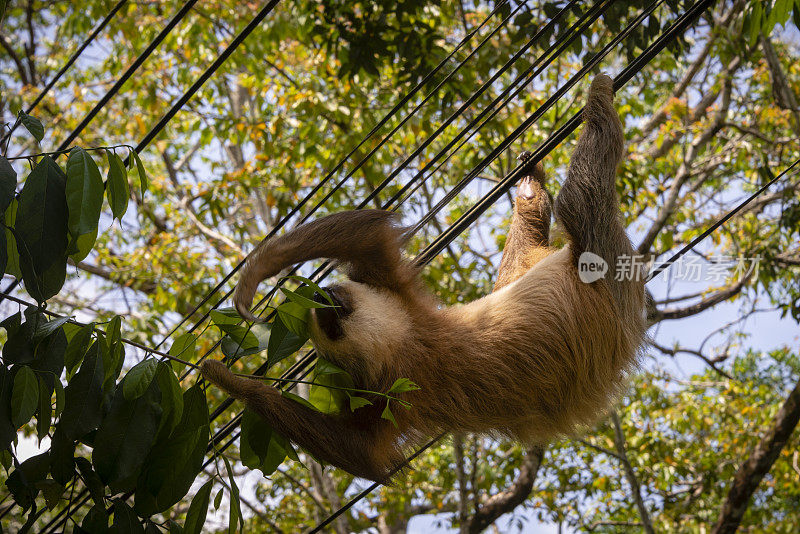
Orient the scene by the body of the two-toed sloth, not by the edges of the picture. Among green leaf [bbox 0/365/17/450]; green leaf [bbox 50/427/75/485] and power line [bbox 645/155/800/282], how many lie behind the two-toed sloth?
1

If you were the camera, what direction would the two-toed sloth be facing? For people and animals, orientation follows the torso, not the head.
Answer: facing to the left of the viewer

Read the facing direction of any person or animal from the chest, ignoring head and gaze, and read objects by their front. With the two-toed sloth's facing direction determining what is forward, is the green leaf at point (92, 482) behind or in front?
in front

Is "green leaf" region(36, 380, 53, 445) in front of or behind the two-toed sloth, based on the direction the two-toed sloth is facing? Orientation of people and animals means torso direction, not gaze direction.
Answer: in front

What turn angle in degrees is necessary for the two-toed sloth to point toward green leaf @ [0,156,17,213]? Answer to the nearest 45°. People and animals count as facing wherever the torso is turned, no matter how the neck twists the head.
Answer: approximately 45° to its left

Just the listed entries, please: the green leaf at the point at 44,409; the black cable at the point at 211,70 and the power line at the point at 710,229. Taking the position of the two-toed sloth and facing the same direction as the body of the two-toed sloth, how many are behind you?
1
